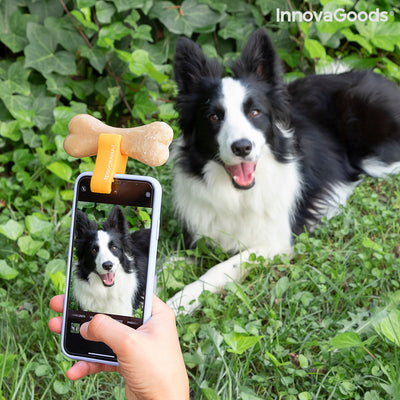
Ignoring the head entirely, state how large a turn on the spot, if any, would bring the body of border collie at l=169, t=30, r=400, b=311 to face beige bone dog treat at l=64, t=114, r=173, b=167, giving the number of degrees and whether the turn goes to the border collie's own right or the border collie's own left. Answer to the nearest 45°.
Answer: approximately 45° to the border collie's own left

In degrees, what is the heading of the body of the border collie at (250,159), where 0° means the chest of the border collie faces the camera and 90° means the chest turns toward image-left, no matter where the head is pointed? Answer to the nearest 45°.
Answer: approximately 45°
